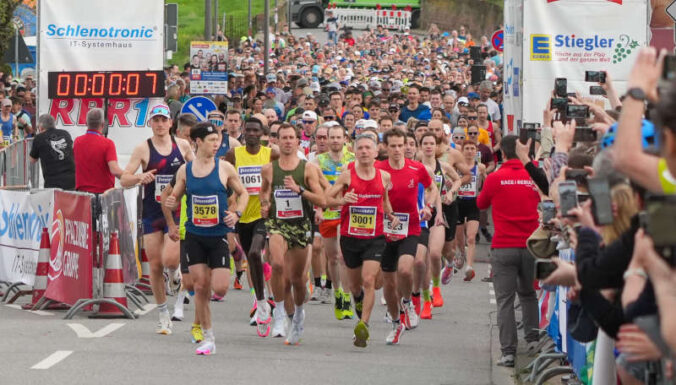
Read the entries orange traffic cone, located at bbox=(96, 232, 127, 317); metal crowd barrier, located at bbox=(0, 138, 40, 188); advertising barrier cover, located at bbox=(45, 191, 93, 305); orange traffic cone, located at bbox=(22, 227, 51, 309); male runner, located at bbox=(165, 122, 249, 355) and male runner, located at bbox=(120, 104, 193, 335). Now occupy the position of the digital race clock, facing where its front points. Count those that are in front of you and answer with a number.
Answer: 5

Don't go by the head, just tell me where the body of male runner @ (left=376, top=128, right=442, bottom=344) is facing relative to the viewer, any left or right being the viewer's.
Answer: facing the viewer

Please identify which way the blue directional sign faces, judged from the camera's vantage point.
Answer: facing the viewer

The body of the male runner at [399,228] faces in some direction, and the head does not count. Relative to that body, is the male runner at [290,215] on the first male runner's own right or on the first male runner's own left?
on the first male runner's own right

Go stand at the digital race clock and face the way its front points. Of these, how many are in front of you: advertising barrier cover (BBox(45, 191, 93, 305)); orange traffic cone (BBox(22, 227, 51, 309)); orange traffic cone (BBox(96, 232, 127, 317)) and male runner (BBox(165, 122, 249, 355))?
4

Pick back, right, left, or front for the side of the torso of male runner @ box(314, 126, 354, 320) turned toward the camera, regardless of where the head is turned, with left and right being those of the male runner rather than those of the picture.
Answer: front

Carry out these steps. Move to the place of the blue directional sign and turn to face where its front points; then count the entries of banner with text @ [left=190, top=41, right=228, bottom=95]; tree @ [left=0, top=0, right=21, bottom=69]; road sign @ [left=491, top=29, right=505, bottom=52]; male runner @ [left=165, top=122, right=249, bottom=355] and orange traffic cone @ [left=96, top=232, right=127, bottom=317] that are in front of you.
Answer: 2

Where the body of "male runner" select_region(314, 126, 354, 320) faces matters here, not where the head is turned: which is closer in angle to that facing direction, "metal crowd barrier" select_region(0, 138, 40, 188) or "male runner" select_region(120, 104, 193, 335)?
the male runner

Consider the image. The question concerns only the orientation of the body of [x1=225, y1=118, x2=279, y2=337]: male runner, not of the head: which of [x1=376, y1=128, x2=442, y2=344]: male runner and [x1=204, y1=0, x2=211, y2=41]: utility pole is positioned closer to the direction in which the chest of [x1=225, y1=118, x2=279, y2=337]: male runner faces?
the male runner

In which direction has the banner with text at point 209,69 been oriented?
toward the camera
